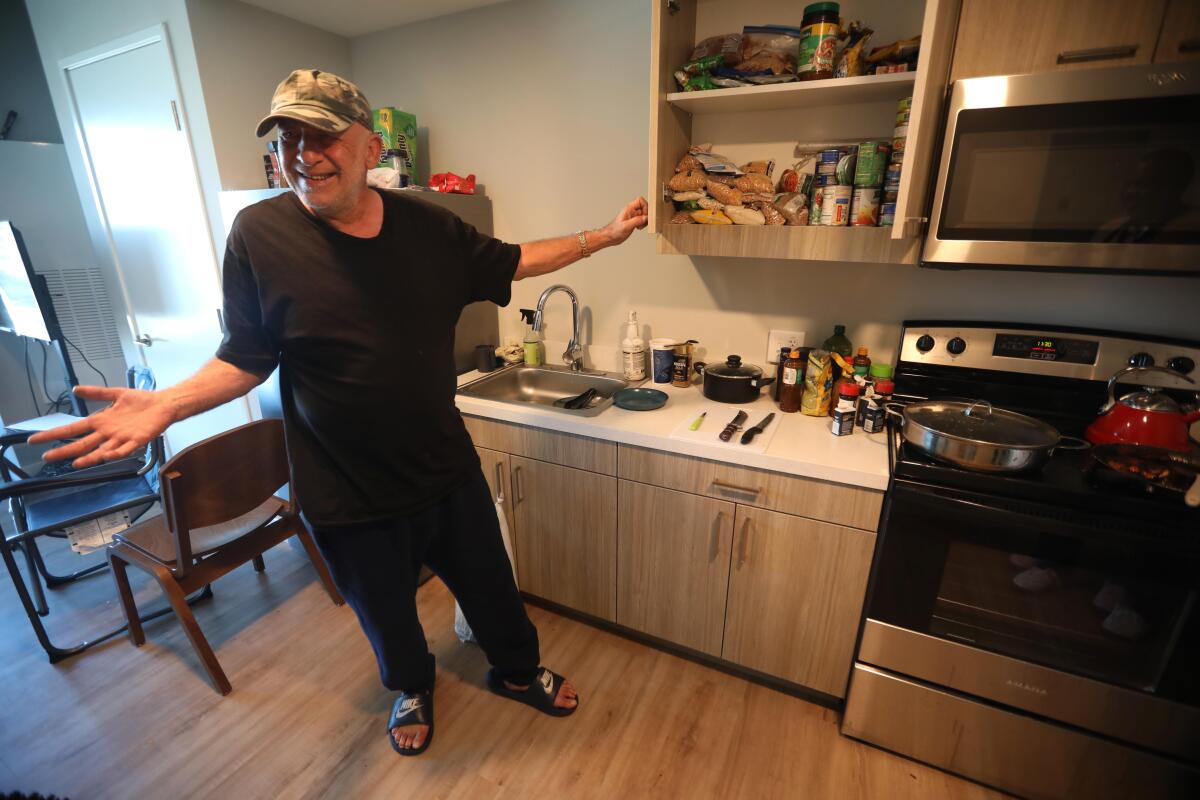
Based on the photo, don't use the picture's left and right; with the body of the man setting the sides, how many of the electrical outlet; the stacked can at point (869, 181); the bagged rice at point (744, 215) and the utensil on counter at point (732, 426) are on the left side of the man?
4

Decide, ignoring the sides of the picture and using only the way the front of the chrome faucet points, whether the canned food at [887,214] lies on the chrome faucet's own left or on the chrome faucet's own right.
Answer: on the chrome faucet's own left

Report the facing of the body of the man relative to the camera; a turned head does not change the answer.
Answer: toward the camera

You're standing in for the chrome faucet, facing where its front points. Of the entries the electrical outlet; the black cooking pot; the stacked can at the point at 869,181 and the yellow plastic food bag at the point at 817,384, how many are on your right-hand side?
0

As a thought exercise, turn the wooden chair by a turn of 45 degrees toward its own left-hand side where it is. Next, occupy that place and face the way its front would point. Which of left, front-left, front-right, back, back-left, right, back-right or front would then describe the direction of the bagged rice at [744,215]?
back-left

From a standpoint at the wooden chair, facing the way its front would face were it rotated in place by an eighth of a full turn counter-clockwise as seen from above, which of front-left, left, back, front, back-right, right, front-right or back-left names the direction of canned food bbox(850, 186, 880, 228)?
back-left

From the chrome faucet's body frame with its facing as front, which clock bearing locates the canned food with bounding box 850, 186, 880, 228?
The canned food is roughly at 9 o'clock from the chrome faucet.

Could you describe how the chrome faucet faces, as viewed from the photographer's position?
facing the viewer and to the left of the viewer

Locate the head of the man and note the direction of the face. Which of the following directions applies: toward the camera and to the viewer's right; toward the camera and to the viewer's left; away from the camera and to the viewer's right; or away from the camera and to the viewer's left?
toward the camera and to the viewer's left

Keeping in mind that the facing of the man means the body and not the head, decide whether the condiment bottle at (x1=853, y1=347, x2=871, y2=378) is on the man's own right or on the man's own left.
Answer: on the man's own left

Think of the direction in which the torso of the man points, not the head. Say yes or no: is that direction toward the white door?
no

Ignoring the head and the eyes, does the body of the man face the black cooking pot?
no

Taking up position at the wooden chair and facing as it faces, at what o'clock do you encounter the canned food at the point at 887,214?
The canned food is roughly at 6 o'clock from the wooden chair.
